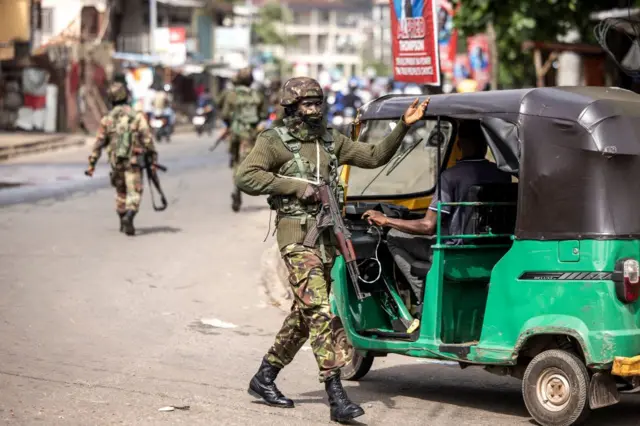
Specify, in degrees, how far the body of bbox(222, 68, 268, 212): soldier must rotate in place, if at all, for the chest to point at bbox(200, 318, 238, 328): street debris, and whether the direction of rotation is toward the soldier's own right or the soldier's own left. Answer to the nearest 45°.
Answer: approximately 180°

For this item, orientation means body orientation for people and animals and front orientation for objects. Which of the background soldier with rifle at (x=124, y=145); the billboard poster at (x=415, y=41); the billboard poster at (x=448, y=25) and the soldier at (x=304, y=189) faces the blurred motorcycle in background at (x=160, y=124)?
the background soldier with rifle

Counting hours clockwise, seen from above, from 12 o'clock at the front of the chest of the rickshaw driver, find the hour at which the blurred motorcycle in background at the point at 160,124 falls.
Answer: The blurred motorcycle in background is roughly at 1 o'clock from the rickshaw driver.

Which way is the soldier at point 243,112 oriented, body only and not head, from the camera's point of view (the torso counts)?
away from the camera

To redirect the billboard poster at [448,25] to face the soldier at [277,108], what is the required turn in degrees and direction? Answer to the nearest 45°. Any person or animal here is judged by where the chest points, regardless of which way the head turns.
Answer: approximately 45° to its right

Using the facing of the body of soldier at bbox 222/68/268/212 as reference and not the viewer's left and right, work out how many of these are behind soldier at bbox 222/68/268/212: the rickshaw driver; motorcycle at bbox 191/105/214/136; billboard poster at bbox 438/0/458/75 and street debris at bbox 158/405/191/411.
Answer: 2

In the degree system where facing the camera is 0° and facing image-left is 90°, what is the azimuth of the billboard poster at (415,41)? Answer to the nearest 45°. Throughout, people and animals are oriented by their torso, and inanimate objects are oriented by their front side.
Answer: approximately 0°

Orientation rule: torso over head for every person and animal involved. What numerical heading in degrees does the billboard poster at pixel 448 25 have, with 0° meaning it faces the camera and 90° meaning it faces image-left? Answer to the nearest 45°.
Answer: approximately 0°

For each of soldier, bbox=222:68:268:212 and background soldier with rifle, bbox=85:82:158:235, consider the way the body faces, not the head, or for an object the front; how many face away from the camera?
2

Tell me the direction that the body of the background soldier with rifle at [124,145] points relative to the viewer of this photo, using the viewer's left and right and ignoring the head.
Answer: facing away from the viewer

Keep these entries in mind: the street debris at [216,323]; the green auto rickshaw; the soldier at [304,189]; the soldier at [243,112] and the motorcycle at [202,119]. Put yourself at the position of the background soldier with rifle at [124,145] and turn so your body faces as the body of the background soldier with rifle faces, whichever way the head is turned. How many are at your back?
3
